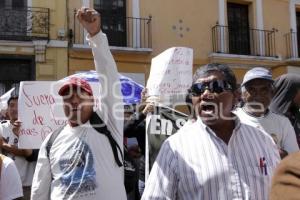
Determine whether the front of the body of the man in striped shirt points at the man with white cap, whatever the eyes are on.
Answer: no

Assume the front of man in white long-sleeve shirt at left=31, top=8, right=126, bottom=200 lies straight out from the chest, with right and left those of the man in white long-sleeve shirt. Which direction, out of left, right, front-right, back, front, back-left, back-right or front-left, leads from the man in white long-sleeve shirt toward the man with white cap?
left

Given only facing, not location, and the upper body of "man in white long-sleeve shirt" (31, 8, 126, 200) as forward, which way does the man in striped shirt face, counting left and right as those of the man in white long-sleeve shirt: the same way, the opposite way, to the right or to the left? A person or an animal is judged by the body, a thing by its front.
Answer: the same way

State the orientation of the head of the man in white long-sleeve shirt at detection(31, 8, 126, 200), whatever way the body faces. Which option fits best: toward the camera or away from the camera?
toward the camera

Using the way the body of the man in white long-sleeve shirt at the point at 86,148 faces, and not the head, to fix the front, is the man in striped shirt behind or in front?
in front

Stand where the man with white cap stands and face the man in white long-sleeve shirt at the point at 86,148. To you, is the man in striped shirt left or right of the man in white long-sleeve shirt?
left

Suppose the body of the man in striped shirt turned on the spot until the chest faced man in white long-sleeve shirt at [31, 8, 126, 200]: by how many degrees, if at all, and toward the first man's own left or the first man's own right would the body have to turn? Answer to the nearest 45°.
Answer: approximately 135° to the first man's own right

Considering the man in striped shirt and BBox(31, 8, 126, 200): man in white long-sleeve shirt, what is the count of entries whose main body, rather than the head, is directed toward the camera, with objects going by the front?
2

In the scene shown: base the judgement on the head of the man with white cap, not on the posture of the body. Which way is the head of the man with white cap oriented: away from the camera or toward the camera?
toward the camera

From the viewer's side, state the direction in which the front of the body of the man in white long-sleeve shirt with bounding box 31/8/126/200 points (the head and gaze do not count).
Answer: toward the camera

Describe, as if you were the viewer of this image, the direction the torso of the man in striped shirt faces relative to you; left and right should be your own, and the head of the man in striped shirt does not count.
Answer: facing the viewer

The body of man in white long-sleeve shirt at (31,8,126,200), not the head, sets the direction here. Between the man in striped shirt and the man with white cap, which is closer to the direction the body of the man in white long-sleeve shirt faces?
the man in striped shirt
